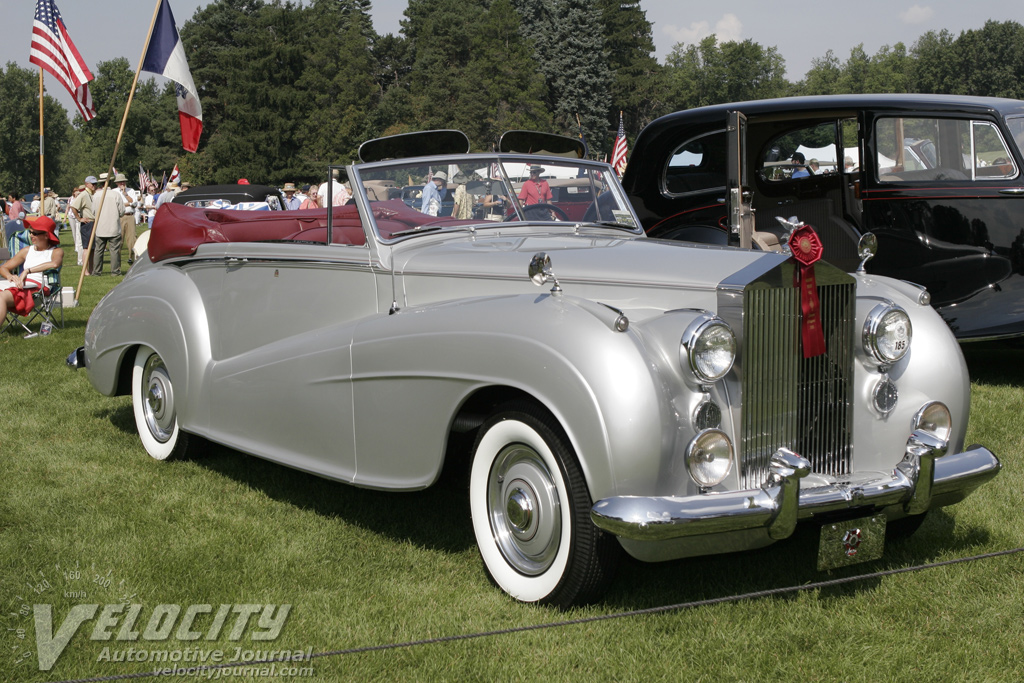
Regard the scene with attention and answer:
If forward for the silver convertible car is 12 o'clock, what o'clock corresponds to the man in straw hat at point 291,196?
The man in straw hat is roughly at 7 o'clock from the silver convertible car.

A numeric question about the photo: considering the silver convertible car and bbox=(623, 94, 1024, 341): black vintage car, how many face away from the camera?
0

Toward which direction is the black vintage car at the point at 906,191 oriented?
to the viewer's right

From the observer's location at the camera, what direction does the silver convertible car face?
facing the viewer and to the right of the viewer

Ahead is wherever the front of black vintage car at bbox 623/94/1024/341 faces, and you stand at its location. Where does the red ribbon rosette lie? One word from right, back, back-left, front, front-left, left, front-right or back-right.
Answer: right

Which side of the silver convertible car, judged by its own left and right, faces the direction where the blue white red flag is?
back
